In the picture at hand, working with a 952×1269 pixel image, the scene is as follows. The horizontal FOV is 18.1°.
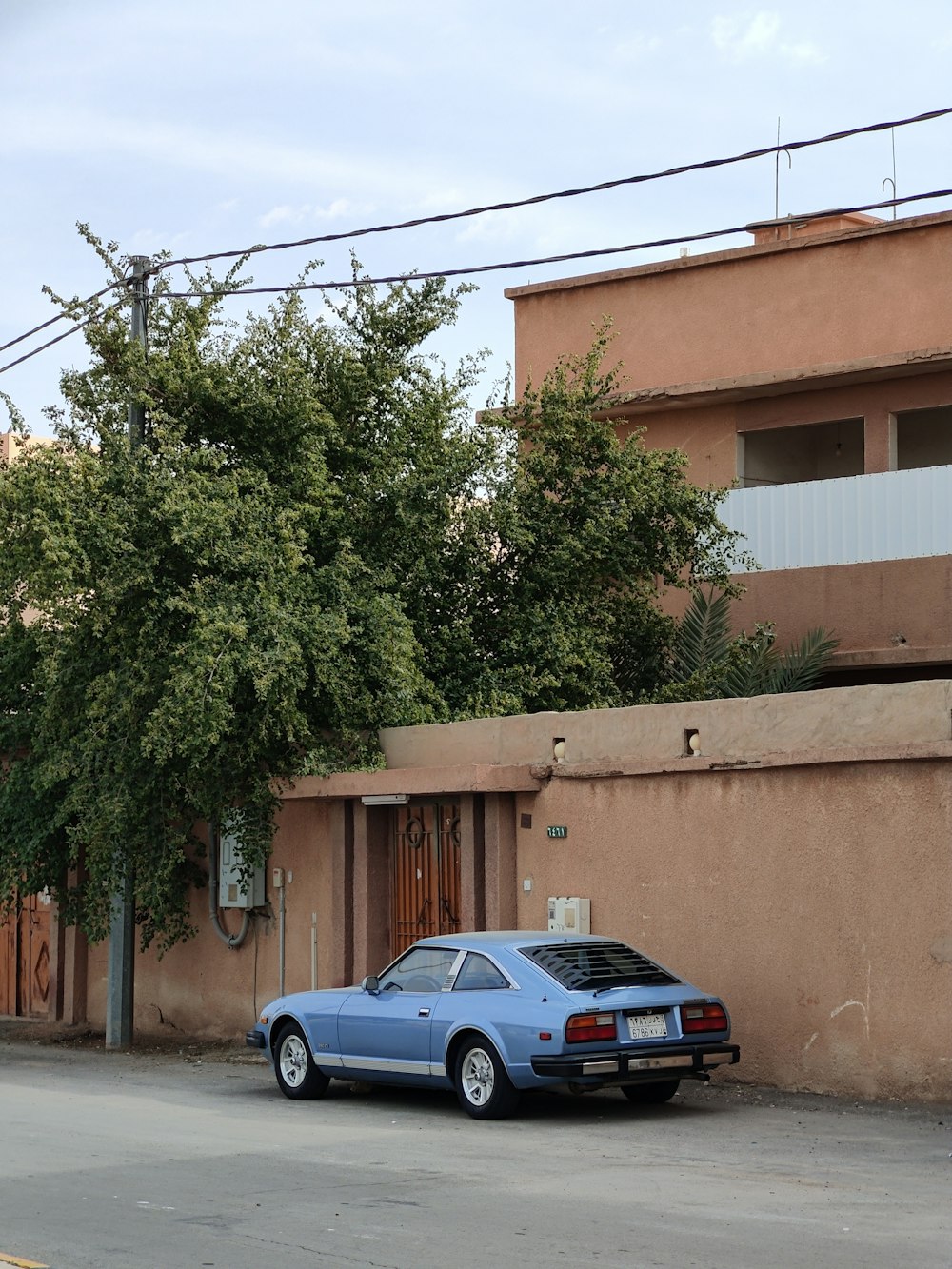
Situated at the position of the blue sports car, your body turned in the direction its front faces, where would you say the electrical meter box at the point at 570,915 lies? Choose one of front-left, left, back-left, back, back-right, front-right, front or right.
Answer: front-right

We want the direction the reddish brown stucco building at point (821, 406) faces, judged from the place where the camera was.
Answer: facing the viewer and to the left of the viewer

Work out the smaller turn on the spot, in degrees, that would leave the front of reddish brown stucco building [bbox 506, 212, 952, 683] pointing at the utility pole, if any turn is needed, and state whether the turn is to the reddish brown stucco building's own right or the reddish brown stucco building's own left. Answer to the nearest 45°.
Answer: approximately 45° to the reddish brown stucco building's own right

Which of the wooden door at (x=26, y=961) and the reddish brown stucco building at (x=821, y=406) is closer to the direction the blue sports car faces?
the wooden door

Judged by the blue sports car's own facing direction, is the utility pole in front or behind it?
in front

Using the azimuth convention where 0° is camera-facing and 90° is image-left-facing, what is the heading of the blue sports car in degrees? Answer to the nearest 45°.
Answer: approximately 135°

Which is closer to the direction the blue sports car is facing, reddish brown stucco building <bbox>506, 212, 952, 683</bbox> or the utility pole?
the utility pole

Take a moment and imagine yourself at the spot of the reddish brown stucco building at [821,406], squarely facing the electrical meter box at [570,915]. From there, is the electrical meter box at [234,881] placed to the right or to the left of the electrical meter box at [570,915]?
right

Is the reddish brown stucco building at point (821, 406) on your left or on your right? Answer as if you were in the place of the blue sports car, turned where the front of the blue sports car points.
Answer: on your right

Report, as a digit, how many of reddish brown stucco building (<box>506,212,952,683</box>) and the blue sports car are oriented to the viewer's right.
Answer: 0

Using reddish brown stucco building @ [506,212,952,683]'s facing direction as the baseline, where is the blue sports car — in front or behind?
in front
